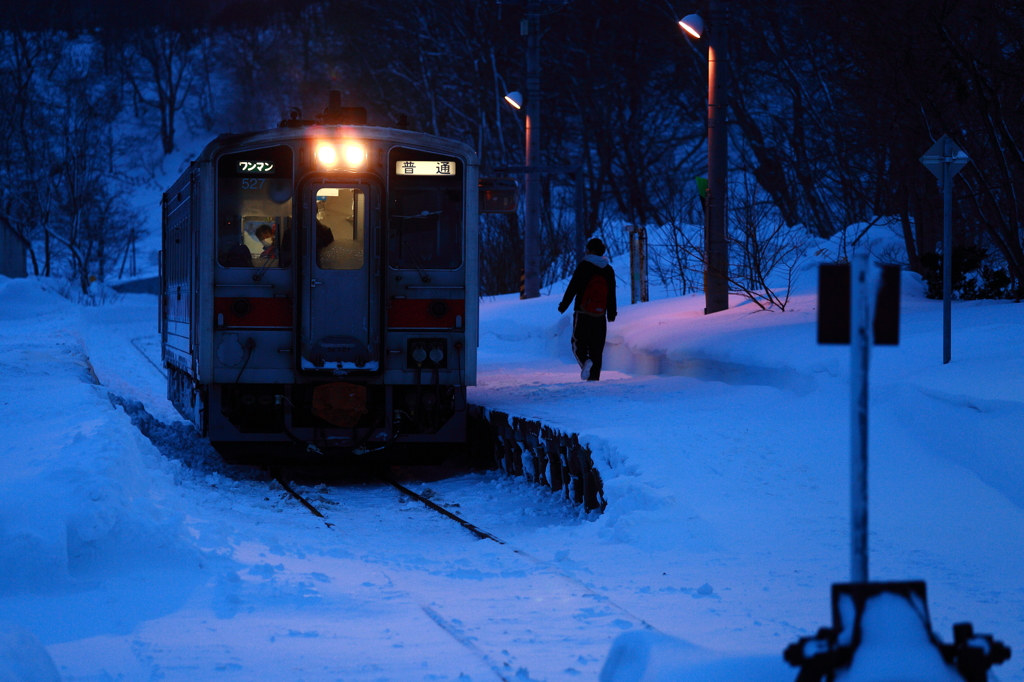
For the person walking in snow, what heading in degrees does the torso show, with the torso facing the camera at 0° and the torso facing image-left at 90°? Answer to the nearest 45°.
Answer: approximately 180°

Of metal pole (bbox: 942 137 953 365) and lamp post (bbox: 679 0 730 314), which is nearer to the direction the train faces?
the metal pole

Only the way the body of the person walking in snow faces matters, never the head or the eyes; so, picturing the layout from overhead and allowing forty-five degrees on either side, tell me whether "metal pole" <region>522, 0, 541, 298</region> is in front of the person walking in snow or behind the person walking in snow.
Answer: in front

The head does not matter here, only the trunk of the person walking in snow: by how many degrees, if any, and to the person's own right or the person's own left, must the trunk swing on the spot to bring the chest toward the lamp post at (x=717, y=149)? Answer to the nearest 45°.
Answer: approximately 45° to the person's own right

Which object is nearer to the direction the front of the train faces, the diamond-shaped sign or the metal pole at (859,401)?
the metal pole

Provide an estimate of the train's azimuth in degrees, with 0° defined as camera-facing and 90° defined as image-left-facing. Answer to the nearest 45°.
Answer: approximately 0°

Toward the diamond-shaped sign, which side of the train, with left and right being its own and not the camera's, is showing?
left

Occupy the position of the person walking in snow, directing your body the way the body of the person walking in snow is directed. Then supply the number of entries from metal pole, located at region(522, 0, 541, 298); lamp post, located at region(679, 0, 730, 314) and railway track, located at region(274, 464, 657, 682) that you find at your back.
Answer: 1

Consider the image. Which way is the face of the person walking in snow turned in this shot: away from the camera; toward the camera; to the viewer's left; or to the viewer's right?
away from the camera

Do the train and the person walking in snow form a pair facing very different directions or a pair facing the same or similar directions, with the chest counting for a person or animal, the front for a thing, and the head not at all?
very different directions

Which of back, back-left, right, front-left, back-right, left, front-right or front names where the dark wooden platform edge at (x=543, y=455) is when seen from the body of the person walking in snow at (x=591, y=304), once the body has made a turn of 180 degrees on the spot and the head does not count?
front

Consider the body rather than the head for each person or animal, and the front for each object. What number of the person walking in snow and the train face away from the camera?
1

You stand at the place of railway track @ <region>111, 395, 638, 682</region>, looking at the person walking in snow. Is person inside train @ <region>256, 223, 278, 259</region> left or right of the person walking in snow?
left

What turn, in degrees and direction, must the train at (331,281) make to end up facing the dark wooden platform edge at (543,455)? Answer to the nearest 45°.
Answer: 0° — it already faces it

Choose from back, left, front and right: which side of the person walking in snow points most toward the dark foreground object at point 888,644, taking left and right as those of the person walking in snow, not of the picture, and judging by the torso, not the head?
back
